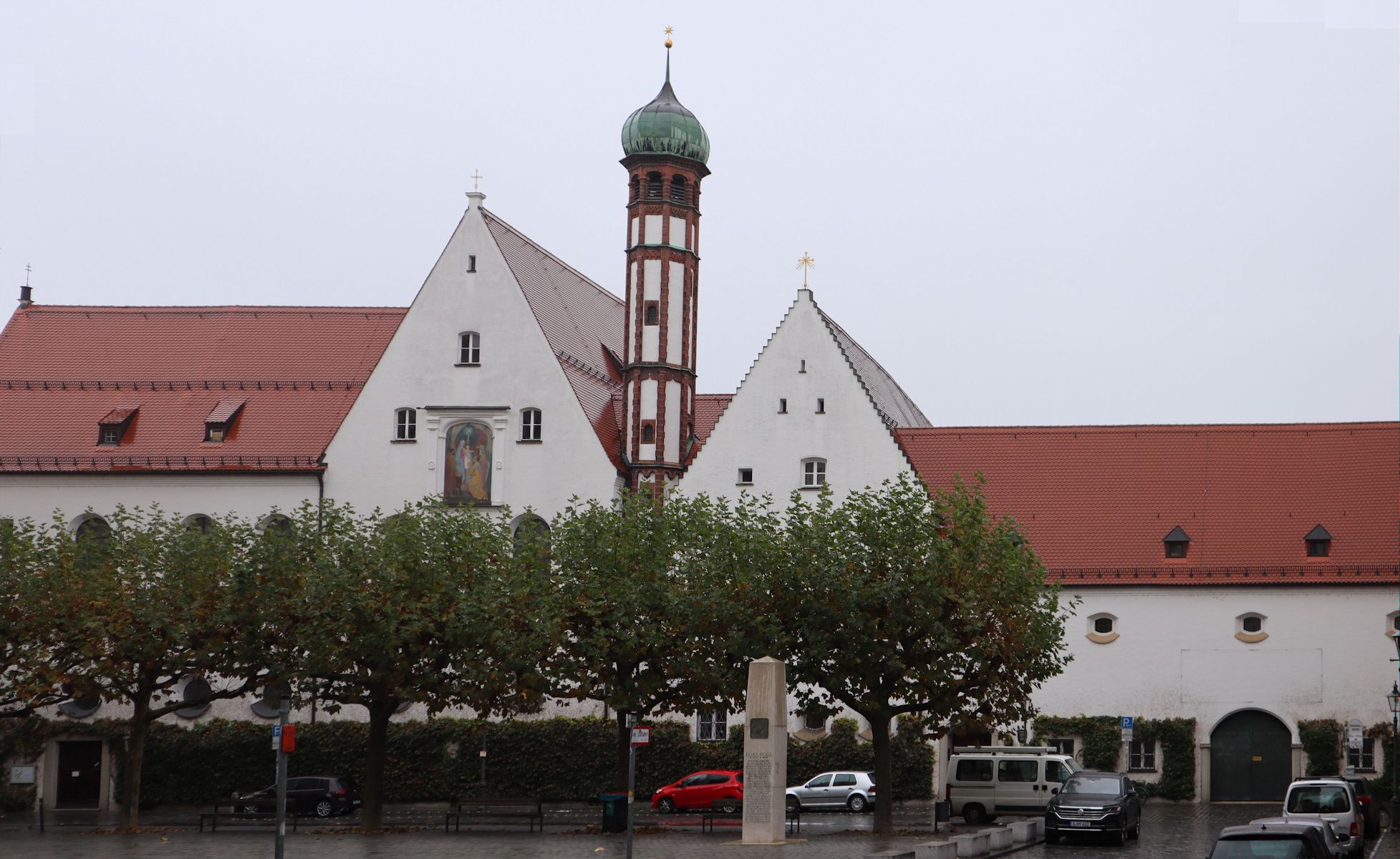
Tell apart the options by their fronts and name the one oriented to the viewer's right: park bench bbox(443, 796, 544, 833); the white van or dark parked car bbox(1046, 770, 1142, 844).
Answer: the white van

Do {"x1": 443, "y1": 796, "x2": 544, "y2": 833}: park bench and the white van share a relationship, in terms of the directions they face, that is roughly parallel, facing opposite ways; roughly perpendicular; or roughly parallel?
roughly perpendicular

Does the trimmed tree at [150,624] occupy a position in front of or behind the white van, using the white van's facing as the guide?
behind

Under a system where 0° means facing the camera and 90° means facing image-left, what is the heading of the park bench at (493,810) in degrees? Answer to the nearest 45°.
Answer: approximately 0°

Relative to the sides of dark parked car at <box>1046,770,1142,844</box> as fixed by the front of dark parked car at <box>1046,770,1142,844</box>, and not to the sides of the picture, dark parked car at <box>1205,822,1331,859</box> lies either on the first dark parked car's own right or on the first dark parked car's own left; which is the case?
on the first dark parked car's own left

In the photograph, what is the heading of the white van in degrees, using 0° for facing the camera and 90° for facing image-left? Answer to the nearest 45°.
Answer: approximately 270°

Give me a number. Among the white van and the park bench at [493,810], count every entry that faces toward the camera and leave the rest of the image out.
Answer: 1

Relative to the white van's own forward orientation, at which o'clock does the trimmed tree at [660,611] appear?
The trimmed tree is roughly at 5 o'clock from the white van.

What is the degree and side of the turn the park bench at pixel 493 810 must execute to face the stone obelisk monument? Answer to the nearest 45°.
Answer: approximately 45° to its left
